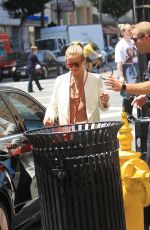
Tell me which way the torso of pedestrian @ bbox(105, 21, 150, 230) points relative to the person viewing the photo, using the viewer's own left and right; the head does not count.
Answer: facing to the left of the viewer

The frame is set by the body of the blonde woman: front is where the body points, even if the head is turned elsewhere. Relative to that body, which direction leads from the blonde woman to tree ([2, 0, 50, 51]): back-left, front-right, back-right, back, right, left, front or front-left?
back

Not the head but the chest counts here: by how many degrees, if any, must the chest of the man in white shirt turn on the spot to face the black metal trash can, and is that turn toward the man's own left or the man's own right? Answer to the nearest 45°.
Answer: approximately 45° to the man's own right

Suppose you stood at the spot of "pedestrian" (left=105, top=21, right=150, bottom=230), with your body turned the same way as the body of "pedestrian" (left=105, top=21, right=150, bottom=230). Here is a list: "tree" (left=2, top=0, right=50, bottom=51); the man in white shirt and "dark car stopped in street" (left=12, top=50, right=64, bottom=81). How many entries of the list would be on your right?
3

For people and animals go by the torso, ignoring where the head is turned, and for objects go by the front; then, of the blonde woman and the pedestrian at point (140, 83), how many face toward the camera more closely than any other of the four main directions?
1

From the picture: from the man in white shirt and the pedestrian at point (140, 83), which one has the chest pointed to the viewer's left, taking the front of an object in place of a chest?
the pedestrian

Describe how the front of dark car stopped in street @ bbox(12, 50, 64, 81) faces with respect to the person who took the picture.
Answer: facing the viewer and to the left of the viewer

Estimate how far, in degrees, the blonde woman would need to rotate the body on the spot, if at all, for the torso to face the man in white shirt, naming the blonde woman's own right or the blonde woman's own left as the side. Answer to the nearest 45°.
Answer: approximately 180°

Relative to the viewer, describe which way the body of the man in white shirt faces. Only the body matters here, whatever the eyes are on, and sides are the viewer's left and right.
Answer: facing the viewer and to the right of the viewer

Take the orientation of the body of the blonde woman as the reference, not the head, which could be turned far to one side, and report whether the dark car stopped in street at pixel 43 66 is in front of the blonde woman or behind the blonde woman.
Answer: behind

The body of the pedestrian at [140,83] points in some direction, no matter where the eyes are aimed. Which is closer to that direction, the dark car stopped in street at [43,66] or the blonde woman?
the blonde woman

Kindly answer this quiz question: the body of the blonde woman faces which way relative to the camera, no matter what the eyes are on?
toward the camera

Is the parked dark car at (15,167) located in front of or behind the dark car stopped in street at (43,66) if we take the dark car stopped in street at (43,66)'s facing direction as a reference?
in front

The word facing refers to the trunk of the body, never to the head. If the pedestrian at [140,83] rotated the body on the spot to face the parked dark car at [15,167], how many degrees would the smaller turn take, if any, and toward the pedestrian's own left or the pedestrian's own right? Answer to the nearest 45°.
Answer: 0° — they already face it

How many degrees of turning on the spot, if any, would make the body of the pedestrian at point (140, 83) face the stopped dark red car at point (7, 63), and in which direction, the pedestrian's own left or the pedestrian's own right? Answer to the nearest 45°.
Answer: approximately 90° to the pedestrian's own right
